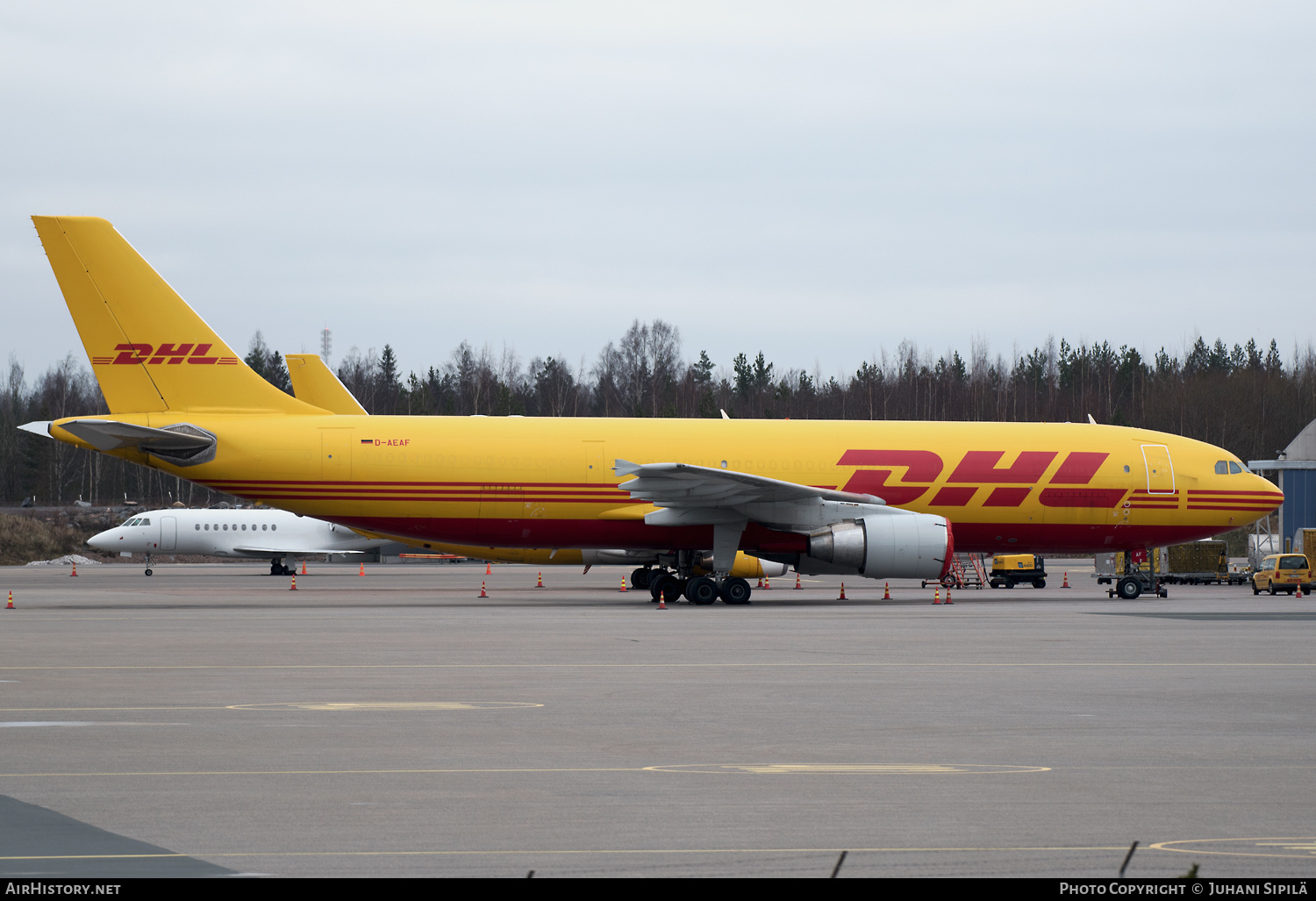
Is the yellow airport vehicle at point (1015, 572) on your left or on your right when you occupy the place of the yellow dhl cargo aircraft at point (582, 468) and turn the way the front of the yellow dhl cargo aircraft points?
on your left

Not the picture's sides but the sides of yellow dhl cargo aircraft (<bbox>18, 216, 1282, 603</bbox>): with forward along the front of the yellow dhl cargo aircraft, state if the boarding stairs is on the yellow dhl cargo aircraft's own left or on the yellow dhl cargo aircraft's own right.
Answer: on the yellow dhl cargo aircraft's own left

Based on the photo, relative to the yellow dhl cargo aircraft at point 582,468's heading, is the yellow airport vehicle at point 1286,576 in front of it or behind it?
in front

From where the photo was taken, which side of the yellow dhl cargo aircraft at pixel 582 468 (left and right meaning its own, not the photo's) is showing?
right
